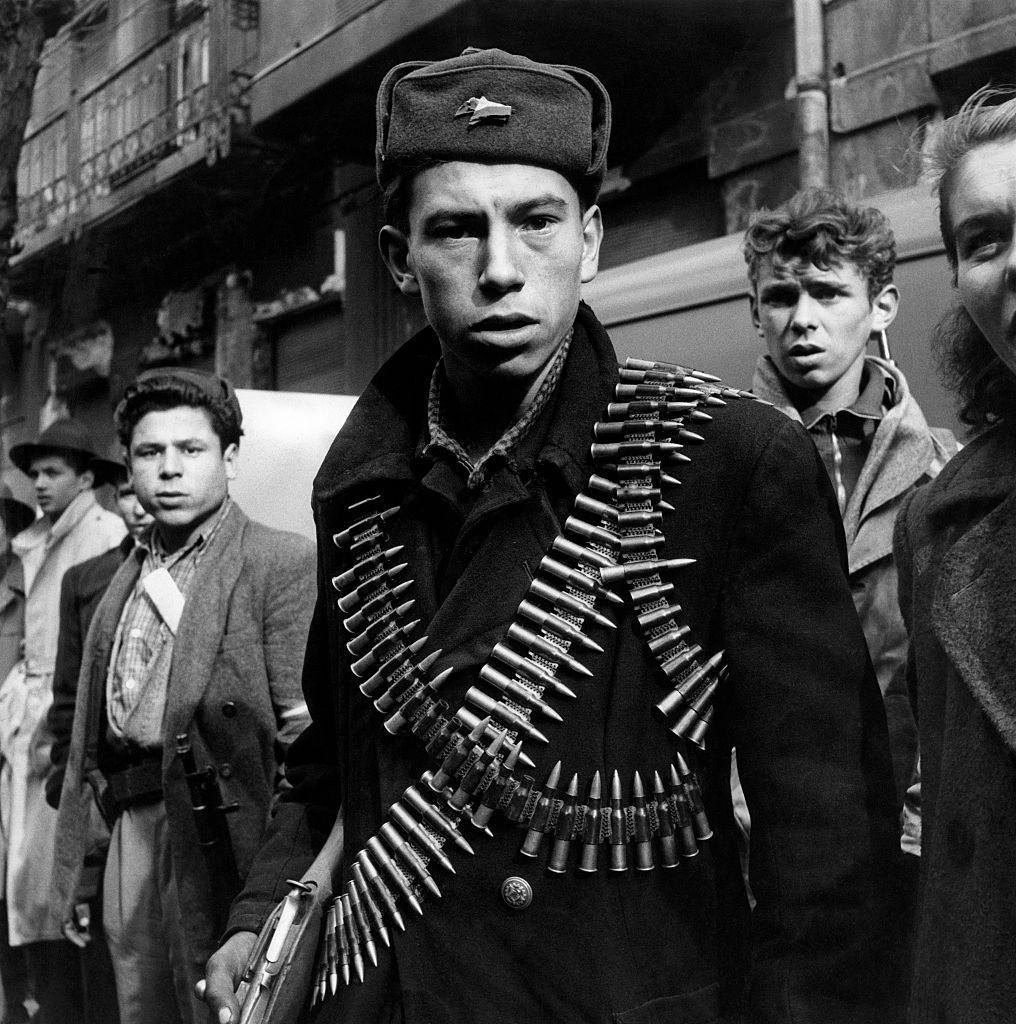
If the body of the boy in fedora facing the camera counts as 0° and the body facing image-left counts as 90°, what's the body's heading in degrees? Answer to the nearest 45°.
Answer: approximately 45°

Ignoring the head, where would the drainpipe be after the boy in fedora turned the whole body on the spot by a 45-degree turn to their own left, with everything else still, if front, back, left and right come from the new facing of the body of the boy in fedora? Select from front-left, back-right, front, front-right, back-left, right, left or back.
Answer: left
